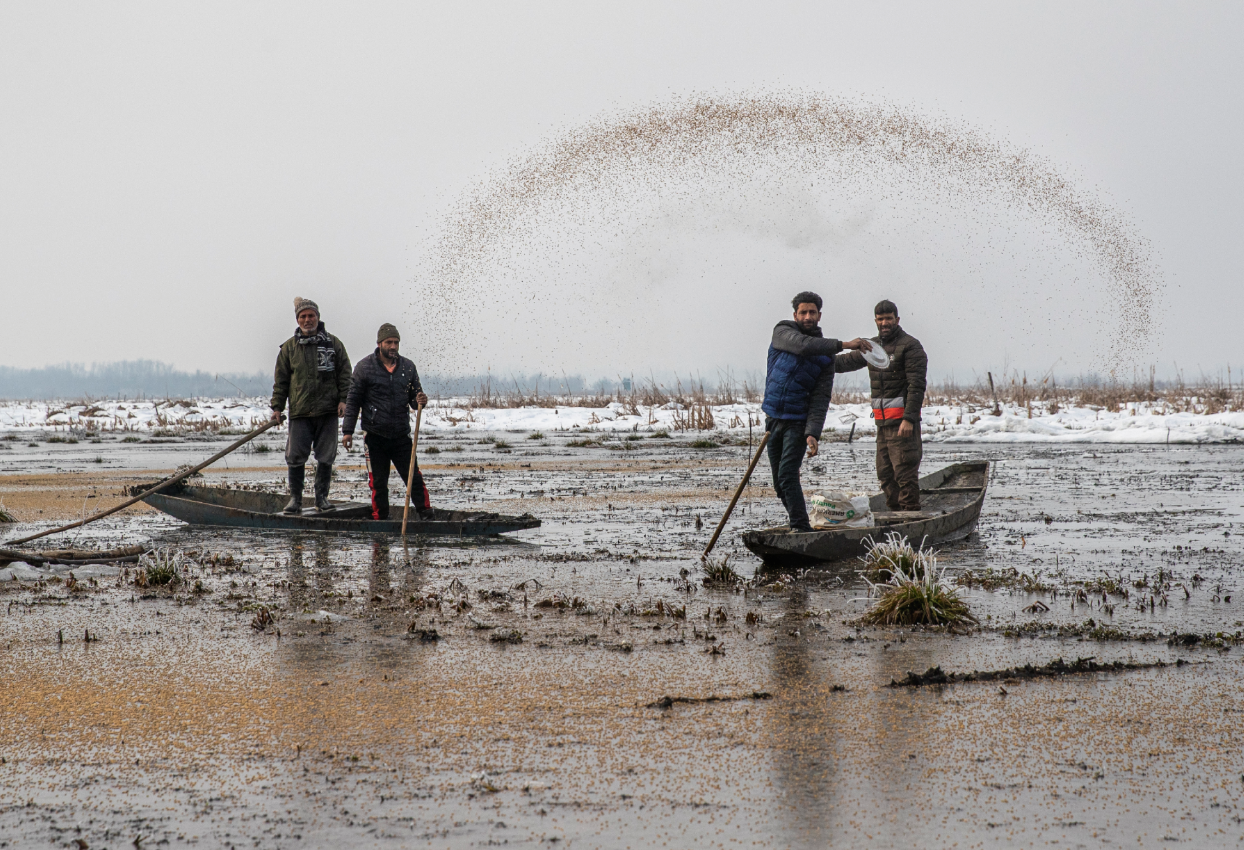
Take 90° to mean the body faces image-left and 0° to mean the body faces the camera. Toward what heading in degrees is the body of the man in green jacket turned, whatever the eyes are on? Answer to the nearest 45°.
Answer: approximately 0°

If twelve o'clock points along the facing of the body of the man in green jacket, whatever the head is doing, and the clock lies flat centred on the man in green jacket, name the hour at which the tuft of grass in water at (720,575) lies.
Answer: The tuft of grass in water is roughly at 11 o'clock from the man in green jacket.

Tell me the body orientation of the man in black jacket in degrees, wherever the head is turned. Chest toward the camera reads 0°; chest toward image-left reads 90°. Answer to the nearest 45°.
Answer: approximately 315°

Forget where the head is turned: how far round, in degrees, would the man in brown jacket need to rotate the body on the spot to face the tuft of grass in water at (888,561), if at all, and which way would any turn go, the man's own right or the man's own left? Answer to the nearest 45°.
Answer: approximately 45° to the man's own left
